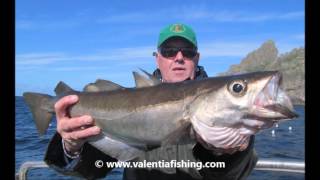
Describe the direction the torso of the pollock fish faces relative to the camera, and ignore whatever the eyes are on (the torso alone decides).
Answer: to the viewer's right

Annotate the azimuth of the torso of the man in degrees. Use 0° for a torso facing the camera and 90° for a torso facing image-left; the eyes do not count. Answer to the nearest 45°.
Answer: approximately 0°
